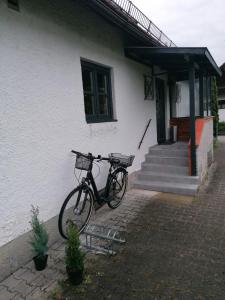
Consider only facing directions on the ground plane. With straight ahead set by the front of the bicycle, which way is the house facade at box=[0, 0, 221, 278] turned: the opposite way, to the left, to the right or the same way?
to the left

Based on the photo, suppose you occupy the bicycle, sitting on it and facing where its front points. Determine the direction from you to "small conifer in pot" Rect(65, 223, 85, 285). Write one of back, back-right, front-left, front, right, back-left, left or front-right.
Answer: front-left

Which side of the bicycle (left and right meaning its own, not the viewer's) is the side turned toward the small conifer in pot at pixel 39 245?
front

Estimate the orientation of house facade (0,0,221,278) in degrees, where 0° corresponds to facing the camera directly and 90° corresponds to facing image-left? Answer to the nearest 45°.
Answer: approximately 315°
